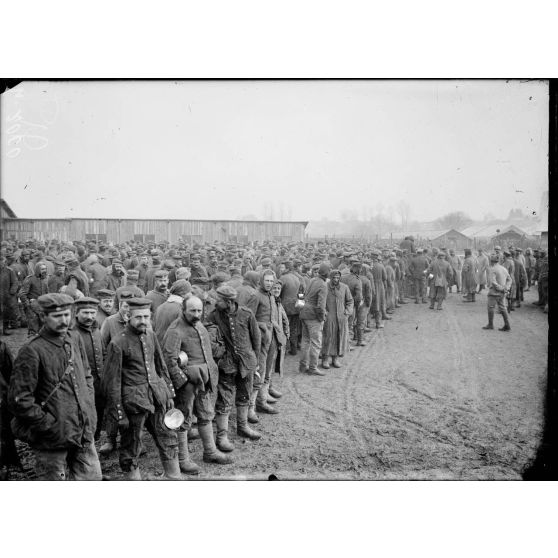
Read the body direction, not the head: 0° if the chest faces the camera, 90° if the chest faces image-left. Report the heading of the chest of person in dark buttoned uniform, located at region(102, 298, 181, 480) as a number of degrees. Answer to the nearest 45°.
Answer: approximately 315°

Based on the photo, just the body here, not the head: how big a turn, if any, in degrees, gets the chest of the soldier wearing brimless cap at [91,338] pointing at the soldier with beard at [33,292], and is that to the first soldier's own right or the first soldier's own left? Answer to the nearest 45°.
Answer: approximately 180°

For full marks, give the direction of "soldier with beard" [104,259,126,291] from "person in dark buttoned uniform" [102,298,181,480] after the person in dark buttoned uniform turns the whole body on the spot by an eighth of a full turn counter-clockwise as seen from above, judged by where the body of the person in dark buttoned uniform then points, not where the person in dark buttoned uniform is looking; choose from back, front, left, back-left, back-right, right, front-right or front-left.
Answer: left

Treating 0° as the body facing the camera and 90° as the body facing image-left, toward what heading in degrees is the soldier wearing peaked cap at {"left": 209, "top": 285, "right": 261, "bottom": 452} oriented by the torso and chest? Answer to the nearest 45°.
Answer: approximately 0°

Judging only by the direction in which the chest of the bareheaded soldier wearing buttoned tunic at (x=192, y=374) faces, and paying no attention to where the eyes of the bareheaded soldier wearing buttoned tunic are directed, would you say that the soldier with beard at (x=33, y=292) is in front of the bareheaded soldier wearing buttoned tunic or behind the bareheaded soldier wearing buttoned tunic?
behind

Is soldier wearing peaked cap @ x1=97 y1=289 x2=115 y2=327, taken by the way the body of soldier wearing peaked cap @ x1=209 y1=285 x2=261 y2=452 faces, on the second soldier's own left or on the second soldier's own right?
on the second soldier's own right

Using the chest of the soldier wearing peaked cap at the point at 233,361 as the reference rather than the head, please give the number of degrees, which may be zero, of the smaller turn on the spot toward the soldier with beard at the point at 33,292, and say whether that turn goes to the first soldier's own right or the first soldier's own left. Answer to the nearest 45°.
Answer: approximately 90° to the first soldier's own right

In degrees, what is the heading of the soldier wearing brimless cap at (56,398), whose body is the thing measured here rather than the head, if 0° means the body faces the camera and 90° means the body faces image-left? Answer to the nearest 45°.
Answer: approximately 315°
